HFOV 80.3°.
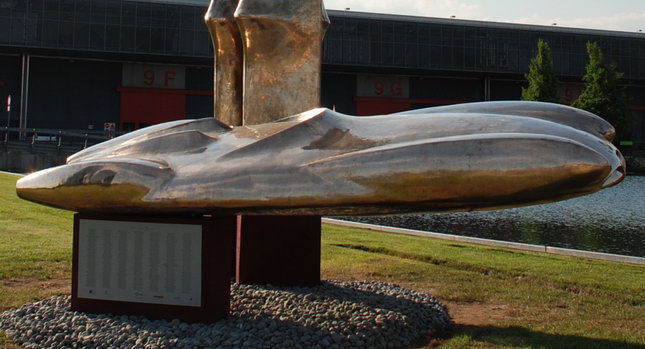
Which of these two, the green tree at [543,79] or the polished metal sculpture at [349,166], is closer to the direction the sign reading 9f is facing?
the polished metal sculpture

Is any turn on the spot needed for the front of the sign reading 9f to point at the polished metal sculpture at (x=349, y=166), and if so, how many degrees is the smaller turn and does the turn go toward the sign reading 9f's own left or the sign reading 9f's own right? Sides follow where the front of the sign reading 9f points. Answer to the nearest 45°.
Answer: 0° — it already faces it

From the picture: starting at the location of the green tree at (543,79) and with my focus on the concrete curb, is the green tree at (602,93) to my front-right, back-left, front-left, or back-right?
back-left

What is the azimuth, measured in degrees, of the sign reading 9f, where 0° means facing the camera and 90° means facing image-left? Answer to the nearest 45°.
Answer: approximately 0°

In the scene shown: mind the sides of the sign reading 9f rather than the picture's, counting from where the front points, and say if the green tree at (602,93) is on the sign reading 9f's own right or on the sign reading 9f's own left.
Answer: on the sign reading 9f's own left

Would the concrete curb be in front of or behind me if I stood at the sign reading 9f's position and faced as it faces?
in front

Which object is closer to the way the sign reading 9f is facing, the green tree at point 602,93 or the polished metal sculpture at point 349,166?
the polished metal sculpture

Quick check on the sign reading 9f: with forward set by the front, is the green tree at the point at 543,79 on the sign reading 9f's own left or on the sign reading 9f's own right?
on the sign reading 9f's own left
